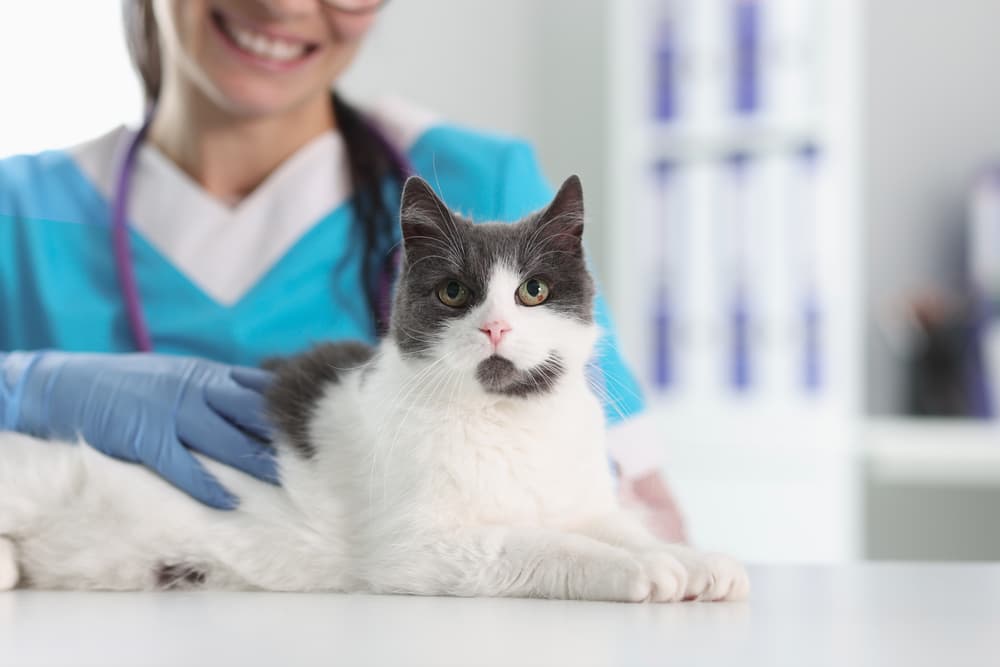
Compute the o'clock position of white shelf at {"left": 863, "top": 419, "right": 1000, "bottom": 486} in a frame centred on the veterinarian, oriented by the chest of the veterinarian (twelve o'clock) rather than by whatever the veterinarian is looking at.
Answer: The white shelf is roughly at 8 o'clock from the veterinarian.

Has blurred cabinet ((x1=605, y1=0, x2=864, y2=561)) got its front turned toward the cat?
yes

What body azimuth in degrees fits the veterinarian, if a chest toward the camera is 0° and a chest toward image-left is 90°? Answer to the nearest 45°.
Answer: approximately 0°

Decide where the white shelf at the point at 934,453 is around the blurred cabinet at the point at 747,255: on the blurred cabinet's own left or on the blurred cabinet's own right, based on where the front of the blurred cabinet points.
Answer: on the blurred cabinet's own left

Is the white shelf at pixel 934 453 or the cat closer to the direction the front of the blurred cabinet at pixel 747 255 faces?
the cat

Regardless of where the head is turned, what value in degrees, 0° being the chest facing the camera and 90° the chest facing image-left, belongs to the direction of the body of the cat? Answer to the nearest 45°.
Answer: approximately 315°

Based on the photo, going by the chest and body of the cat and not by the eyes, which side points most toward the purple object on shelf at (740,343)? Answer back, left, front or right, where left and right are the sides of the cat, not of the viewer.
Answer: left
